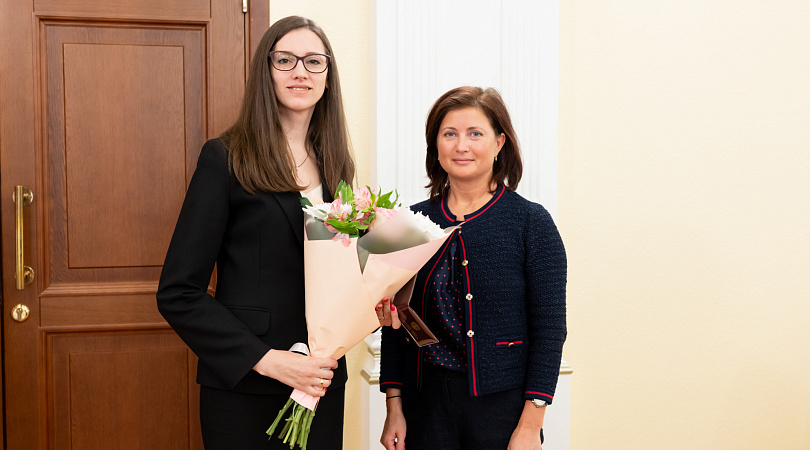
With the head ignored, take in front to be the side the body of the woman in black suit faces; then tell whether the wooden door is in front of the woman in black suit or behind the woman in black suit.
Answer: behind

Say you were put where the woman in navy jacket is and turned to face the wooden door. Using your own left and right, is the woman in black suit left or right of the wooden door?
left

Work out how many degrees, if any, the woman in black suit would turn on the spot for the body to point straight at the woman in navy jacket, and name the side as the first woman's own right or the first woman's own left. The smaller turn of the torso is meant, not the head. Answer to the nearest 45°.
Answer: approximately 45° to the first woman's own left

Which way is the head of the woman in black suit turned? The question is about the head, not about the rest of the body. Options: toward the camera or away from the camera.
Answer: toward the camera

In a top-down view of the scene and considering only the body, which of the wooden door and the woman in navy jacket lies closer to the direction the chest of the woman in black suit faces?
the woman in navy jacket

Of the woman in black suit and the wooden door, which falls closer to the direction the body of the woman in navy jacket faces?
the woman in black suit

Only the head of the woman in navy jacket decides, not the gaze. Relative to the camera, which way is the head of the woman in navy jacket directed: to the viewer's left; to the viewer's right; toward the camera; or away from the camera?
toward the camera

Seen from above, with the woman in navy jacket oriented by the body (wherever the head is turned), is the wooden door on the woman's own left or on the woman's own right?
on the woman's own right

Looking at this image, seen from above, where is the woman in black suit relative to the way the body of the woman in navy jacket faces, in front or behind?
in front

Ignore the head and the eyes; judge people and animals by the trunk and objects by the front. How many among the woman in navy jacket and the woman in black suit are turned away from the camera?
0

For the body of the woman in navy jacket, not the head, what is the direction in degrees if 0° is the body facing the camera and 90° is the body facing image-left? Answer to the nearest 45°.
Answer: approximately 45°
